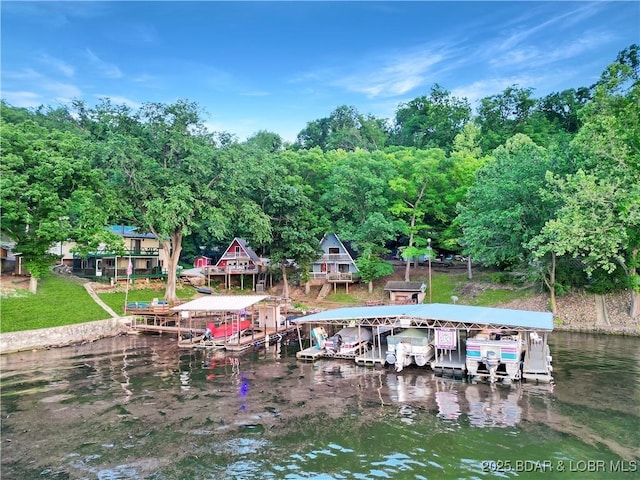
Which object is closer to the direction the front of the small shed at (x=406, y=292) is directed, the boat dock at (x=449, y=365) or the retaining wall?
the boat dock

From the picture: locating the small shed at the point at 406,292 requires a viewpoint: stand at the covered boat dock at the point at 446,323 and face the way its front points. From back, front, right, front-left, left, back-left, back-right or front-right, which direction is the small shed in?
back

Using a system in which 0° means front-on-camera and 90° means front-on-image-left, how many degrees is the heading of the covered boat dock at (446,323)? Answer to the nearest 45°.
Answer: approximately 0°

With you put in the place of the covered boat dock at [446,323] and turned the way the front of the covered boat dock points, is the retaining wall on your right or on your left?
on your right

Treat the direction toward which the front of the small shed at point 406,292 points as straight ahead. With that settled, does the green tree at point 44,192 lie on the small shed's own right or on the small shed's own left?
on the small shed's own right

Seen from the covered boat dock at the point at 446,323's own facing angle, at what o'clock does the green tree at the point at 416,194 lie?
The green tree is roughly at 6 o'clock from the covered boat dock.
